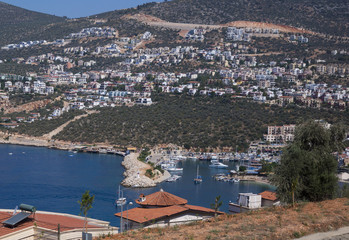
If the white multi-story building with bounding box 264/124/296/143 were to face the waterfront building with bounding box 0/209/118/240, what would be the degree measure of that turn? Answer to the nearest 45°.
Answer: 0° — it already faces it

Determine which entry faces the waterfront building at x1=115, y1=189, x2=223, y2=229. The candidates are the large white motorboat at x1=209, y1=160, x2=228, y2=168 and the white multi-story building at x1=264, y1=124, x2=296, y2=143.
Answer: the white multi-story building

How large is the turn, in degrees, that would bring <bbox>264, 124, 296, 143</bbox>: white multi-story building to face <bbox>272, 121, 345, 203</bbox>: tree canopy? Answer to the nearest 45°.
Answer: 0° — it already faces it

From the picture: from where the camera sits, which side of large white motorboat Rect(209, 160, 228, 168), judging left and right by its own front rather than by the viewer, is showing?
right

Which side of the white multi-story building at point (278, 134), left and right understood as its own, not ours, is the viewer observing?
front
